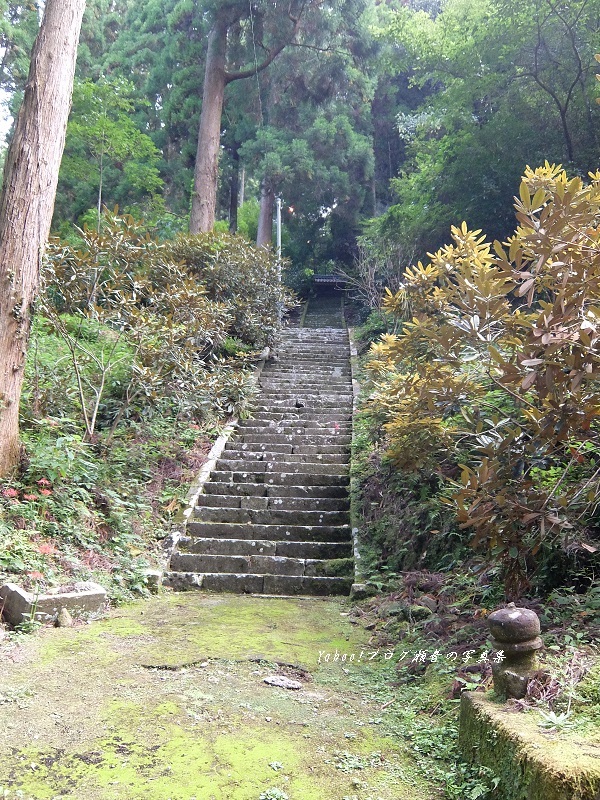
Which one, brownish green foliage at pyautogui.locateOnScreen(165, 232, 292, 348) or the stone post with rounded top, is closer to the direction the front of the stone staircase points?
the stone post with rounded top

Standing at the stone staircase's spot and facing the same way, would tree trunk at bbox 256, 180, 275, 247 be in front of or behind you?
behind

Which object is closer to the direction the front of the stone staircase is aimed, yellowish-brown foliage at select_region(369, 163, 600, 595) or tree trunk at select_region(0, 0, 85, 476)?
the yellowish-brown foliage

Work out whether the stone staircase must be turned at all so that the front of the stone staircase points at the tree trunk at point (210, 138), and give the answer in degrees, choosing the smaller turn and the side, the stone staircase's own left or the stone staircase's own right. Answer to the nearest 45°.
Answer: approximately 180°

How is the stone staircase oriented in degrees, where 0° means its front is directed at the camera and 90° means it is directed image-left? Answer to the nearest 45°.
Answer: approximately 0°

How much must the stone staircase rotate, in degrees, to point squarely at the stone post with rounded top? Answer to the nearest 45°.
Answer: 0° — it already faces it

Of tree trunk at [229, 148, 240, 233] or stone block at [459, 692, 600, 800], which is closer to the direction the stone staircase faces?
the stone block
